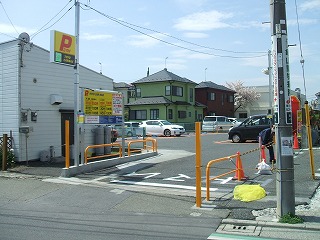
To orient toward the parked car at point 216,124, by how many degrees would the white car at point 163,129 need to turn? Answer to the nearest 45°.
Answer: approximately 90° to its left

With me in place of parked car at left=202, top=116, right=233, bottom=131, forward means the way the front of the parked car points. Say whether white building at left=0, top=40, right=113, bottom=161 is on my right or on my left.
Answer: on my right

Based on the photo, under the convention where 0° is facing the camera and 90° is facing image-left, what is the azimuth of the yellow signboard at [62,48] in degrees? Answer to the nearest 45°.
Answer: approximately 315°

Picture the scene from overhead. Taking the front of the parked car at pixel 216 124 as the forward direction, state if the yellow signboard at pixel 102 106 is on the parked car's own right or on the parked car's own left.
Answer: on the parked car's own right

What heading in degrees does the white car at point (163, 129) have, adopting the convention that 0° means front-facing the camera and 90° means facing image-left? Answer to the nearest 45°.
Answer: approximately 315°

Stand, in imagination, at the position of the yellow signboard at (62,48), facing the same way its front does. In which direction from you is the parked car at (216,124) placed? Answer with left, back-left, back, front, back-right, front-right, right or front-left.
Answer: left

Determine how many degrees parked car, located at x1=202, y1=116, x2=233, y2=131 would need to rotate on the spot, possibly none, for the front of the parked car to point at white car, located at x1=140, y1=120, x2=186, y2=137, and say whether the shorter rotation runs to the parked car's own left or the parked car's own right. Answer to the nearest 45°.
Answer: approximately 135° to the parked car's own right
